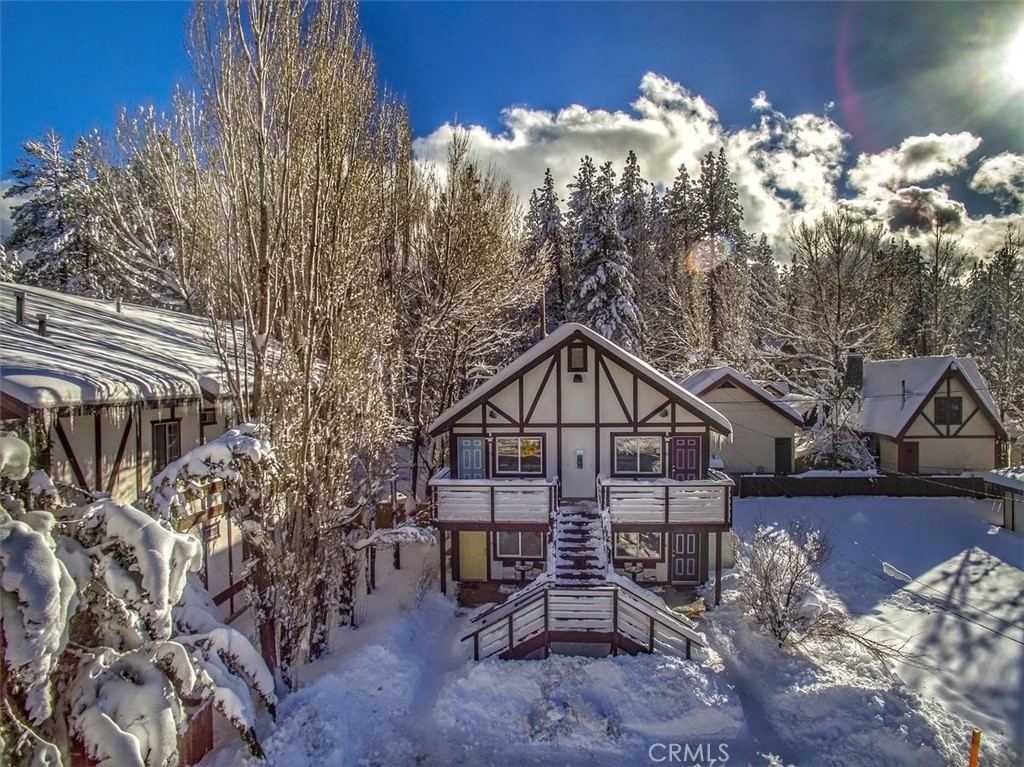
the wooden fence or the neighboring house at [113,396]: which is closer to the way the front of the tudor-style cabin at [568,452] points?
the neighboring house

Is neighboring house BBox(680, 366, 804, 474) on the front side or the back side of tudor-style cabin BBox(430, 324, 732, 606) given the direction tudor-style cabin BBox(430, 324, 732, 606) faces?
on the back side

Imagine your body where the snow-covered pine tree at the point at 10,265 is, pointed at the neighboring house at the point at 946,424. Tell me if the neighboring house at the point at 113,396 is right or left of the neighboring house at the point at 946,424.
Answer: right

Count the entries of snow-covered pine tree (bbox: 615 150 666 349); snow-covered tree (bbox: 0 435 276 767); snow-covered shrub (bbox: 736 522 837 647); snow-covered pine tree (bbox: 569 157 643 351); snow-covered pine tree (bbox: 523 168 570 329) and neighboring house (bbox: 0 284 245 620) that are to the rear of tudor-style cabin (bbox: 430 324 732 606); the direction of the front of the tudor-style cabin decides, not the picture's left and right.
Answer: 3

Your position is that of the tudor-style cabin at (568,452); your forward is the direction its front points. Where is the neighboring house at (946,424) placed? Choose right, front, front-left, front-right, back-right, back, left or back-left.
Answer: back-left

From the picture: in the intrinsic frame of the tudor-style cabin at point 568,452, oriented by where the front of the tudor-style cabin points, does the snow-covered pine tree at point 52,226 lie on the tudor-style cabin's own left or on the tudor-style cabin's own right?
on the tudor-style cabin's own right

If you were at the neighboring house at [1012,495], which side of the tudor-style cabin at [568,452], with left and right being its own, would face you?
left

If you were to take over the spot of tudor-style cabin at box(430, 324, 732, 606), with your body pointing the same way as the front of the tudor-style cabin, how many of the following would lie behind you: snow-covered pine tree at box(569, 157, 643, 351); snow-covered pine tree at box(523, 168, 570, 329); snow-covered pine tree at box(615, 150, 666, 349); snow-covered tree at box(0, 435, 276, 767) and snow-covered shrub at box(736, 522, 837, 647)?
3

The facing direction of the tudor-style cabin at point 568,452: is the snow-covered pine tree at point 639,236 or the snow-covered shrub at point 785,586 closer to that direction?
the snow-covered shrub

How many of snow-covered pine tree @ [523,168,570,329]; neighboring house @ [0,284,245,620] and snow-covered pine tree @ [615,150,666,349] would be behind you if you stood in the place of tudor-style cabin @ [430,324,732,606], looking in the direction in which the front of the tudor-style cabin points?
2

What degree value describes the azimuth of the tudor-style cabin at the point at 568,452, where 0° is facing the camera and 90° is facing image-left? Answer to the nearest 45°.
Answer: approximately 0°

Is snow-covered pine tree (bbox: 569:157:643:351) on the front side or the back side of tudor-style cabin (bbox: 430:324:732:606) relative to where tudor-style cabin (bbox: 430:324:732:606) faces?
on the back side

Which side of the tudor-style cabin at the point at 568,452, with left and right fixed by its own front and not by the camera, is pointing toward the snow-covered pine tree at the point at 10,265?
right
